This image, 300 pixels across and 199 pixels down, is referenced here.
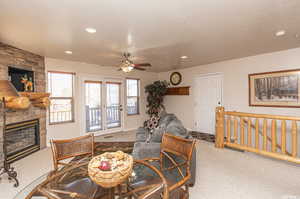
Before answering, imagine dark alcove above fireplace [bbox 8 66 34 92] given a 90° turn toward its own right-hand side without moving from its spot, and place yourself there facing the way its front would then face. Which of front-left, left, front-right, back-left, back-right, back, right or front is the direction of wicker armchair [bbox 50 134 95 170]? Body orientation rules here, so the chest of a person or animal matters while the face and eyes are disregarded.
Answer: front-left

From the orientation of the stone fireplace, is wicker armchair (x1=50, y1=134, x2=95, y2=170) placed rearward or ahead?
ahead

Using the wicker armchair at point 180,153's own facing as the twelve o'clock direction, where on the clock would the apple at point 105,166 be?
The apple is roughly at 12 o'clock from the wicker armchair.

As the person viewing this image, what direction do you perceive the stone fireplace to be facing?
facing the viewer and to the right of the viewer

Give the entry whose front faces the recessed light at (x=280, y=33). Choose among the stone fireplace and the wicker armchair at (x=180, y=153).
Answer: the stone fireplace

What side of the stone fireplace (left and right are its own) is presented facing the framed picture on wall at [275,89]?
front

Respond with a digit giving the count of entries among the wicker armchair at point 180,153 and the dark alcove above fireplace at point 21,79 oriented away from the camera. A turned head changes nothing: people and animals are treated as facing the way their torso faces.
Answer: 0

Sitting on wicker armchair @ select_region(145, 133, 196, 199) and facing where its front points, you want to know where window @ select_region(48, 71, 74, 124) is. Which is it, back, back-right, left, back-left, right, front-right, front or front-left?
right

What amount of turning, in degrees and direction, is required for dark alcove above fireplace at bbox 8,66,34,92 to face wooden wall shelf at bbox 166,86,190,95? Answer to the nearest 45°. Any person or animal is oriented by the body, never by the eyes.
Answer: approximately 45° to its left

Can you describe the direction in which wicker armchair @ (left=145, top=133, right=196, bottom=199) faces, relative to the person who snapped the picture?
facing the viewer and to the left of the viewer

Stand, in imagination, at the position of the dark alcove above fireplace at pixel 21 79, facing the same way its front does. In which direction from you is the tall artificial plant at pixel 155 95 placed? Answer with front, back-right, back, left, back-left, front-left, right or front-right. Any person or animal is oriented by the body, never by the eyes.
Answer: front-left

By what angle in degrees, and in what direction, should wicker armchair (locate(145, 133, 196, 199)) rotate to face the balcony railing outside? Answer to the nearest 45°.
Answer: approximately 90° to its right

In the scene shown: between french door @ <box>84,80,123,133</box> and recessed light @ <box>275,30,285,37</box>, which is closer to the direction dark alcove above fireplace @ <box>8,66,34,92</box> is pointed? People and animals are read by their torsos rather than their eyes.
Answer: the recessed light

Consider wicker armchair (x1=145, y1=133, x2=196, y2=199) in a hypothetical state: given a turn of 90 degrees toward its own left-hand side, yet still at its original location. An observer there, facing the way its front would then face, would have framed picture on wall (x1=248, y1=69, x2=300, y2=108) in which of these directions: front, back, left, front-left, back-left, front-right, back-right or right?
left

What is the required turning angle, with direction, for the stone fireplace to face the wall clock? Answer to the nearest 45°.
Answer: approximately 45° to its left

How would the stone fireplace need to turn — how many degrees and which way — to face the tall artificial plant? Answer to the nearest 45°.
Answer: approximately 45° to its left

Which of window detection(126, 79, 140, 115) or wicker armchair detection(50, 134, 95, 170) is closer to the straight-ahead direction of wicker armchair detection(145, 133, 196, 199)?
the wicker armchair

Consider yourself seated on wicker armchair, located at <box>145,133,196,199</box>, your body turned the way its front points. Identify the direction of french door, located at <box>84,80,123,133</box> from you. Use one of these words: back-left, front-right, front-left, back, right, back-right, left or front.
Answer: right

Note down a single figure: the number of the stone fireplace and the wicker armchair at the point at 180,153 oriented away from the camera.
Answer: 0
